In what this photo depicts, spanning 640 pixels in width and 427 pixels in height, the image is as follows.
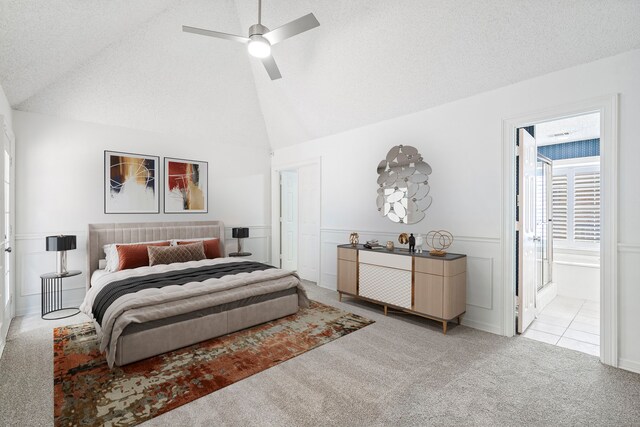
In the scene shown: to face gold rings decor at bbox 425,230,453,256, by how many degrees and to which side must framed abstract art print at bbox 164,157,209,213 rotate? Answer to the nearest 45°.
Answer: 0° — it already faces it

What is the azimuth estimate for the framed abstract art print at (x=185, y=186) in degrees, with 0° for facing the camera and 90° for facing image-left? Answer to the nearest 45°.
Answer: approximately 315°

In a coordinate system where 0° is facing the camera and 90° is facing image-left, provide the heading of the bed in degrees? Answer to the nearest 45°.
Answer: approximately 315°

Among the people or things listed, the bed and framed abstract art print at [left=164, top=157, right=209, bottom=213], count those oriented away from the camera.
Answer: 0

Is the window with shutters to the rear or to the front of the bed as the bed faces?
to the front

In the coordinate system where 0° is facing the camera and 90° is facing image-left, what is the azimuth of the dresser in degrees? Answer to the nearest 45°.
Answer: approximately 45°

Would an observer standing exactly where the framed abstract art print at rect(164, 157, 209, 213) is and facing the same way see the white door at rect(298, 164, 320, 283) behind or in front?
in front

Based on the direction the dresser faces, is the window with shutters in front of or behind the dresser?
behind
